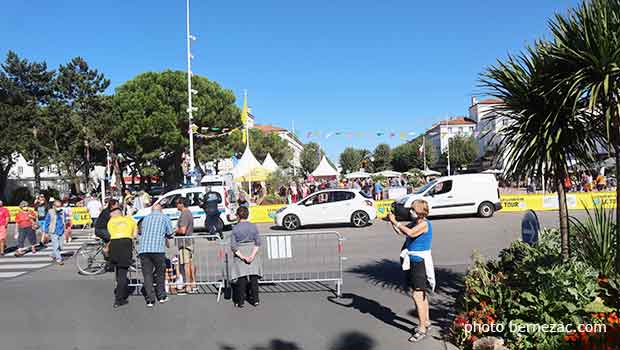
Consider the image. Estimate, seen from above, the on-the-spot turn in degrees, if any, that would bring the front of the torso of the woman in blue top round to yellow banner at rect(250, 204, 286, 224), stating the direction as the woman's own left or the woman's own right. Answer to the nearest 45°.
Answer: approximately 45° to the woman's own right

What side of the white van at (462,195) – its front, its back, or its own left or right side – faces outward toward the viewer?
left

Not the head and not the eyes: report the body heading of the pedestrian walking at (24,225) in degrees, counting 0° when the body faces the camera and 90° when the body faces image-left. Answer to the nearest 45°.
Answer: approximately 0°

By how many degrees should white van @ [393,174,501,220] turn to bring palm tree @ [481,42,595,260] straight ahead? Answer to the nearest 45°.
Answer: approximately 90° to its left

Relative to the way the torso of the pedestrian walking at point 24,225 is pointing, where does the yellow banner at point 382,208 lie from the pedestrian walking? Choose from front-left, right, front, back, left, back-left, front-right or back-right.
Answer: left

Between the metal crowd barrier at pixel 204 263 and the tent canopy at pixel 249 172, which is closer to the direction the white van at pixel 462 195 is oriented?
the tent canopy

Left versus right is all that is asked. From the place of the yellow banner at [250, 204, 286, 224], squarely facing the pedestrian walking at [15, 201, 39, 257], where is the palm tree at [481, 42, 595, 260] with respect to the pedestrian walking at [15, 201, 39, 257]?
left

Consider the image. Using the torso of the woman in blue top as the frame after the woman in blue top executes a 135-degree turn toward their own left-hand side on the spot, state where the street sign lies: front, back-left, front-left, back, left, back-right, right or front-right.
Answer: left

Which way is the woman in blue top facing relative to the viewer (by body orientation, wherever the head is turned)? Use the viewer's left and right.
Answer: facing to the left of the viewer

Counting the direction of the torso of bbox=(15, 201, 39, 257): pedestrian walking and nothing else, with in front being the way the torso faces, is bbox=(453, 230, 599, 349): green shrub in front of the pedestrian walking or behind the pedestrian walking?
in front

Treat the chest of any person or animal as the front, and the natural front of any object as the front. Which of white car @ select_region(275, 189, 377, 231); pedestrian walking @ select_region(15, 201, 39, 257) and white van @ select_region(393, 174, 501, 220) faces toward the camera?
the pedestrian walking

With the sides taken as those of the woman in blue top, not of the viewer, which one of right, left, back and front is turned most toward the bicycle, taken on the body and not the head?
front

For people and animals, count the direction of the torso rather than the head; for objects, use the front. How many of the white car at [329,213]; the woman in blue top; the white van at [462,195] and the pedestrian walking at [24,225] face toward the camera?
1

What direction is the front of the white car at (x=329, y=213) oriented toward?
to the viewer's left
